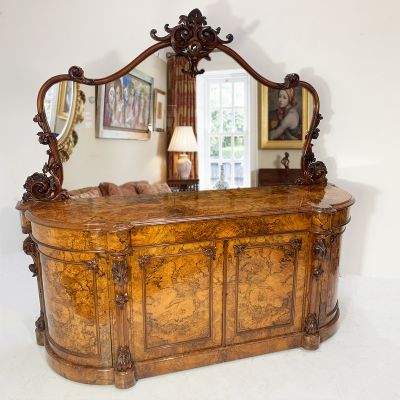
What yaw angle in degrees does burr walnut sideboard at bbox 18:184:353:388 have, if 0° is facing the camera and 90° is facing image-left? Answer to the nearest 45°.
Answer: approximately 315°
